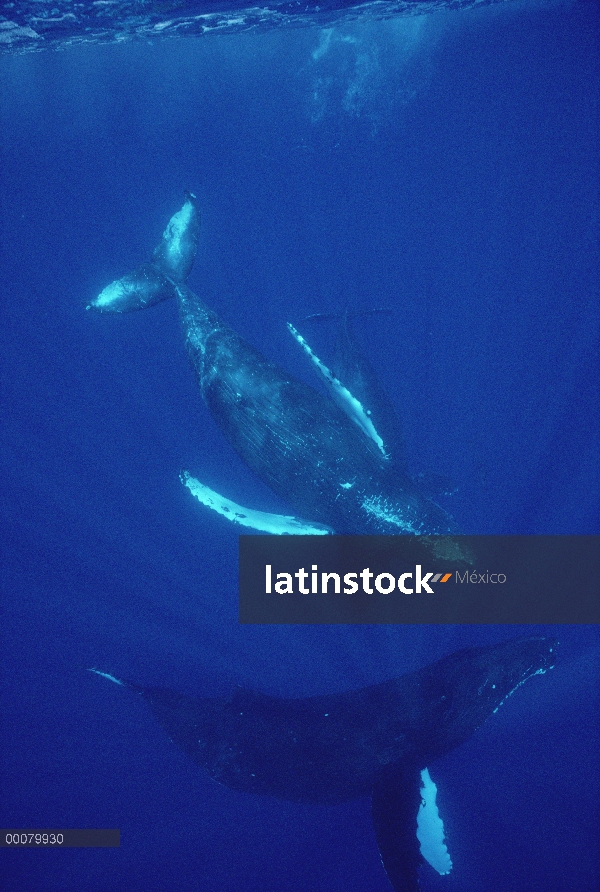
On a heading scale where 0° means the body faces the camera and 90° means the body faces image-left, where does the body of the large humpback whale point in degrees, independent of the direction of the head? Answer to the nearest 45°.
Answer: approximately 270°
